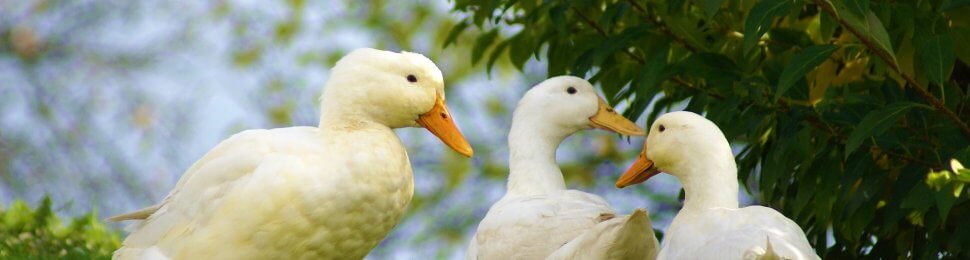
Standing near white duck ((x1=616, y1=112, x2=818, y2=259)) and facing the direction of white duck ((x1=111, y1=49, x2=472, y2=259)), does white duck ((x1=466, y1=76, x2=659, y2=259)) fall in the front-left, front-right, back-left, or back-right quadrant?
front-right

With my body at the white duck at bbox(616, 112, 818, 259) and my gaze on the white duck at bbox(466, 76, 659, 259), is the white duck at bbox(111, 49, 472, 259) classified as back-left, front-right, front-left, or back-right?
front-left

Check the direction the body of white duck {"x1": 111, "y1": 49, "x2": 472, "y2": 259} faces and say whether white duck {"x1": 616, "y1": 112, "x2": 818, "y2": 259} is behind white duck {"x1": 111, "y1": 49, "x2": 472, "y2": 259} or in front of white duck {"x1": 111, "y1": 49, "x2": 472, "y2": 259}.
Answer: in front

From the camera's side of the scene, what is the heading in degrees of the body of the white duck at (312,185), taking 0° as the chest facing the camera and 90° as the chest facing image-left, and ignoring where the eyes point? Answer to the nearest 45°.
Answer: approximately 270°
